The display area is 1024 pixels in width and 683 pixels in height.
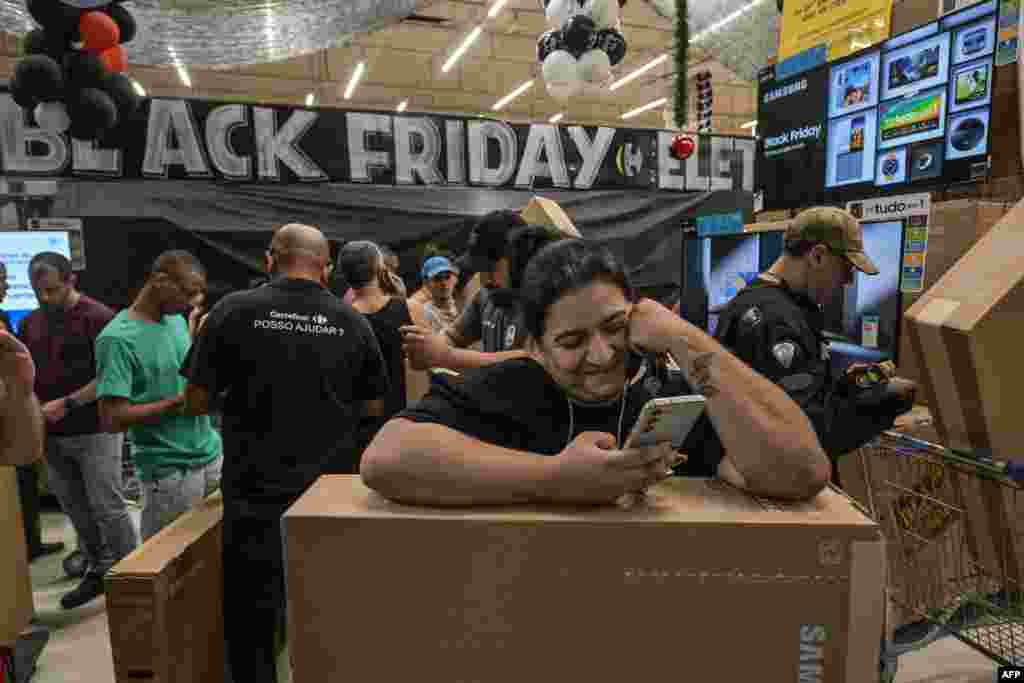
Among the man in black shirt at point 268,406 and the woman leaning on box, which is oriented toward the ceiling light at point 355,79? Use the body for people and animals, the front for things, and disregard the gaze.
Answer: the man in black shirt

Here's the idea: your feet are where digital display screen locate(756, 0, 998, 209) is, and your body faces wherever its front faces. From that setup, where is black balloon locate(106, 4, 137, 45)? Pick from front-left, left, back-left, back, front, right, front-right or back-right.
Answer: front-right

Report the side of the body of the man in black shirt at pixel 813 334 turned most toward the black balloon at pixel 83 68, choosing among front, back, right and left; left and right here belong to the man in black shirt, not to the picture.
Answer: back

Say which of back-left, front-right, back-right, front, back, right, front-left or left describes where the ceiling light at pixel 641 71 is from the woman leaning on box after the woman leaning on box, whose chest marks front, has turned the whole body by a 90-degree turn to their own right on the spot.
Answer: right

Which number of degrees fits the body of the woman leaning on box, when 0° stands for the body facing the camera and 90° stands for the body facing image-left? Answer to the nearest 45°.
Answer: approximately 0°

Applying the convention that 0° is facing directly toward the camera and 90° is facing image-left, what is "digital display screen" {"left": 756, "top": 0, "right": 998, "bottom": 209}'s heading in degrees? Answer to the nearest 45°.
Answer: approximately 45°

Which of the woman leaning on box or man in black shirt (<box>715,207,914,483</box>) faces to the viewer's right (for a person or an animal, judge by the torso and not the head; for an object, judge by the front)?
the man in black shirt

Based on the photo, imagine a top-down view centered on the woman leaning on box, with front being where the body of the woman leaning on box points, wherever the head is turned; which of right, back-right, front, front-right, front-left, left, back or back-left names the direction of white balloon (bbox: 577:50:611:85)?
back

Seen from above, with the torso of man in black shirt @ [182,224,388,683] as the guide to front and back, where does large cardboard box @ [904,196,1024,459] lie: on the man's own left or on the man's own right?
on the man's own right

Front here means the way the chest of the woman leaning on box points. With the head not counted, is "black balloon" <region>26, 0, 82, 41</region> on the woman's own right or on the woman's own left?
on the woman's own right

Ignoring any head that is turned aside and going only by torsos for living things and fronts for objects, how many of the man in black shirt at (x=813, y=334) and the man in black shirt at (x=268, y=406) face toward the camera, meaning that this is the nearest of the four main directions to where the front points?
0

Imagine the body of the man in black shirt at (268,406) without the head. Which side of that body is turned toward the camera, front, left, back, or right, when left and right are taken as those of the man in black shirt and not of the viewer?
back

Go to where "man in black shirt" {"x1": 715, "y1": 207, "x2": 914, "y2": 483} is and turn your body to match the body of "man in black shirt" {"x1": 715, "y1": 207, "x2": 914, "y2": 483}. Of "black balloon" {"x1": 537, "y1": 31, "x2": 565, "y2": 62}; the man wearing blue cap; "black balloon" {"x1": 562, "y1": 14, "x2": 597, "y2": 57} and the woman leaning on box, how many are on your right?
1
